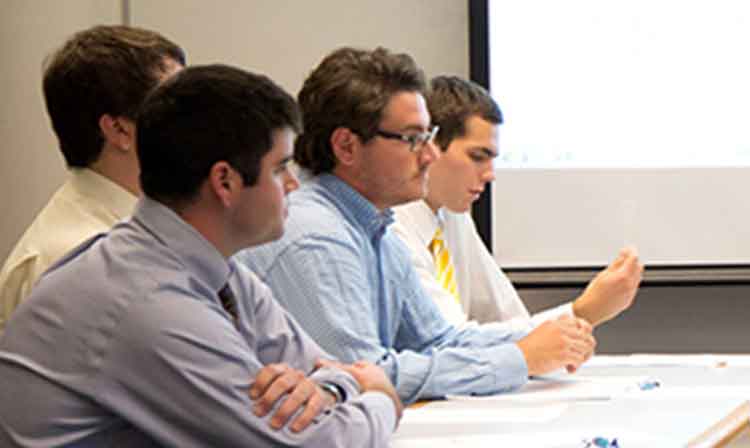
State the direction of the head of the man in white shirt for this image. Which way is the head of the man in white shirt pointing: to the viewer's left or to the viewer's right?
to the viewer's right

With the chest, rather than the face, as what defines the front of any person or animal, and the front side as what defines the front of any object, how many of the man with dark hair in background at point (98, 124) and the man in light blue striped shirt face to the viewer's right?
2

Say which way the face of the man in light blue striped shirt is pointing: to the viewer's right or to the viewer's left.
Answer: to the viewer's right

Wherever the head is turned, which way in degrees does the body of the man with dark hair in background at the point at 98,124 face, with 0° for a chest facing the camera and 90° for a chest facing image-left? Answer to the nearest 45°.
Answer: approximately 270°

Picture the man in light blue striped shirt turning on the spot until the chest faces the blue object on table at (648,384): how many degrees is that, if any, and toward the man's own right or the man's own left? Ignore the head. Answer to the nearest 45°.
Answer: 0° — they already face it

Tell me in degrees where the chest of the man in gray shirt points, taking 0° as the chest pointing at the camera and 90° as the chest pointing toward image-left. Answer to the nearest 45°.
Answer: approximately 270°

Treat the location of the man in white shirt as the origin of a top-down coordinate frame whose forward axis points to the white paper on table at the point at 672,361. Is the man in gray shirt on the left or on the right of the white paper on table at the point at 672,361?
right

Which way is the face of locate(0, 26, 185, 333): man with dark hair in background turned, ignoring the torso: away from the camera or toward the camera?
away from the camera

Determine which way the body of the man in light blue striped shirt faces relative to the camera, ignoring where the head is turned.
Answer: to the viewer's right
